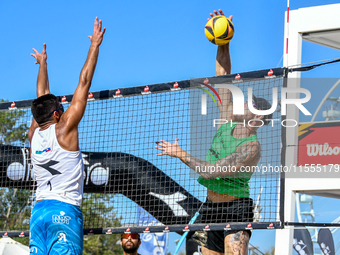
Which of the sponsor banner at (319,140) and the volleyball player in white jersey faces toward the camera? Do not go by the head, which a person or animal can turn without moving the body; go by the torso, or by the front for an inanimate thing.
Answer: the sponsor banner

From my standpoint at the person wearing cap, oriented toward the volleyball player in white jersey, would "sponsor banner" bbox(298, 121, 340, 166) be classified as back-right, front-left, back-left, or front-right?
back-left

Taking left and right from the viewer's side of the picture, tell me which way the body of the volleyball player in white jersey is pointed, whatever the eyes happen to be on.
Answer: facing away from the viewer and to the right of the viewer

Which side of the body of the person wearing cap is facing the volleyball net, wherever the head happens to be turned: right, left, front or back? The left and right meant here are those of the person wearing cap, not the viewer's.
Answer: front

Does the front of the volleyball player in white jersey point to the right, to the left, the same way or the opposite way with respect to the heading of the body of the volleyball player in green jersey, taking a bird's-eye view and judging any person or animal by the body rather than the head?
the opposite way

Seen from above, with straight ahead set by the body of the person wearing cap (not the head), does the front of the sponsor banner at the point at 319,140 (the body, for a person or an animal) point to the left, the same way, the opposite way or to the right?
the same way

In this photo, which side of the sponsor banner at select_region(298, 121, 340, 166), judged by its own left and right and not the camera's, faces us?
front

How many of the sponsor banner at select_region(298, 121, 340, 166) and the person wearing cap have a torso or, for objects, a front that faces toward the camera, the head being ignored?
2

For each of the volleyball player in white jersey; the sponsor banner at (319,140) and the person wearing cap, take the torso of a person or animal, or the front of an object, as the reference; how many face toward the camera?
2

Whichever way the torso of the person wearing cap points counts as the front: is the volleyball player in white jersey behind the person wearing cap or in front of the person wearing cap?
in front

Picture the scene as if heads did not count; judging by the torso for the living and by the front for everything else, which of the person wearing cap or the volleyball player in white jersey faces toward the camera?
the person wearing cap

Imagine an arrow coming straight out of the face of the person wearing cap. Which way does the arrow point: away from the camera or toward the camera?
toward the camera
